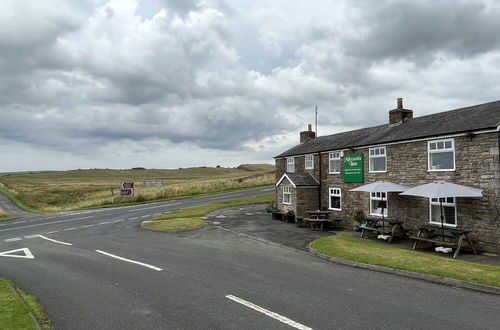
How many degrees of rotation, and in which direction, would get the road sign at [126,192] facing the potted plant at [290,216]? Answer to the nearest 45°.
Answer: approximately 45° to its left

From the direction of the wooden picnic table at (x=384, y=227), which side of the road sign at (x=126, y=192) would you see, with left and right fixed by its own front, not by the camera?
front

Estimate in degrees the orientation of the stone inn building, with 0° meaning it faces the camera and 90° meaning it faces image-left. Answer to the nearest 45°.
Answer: approximately 45°

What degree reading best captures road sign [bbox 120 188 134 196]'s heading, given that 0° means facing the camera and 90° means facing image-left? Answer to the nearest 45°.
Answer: approximately 0°

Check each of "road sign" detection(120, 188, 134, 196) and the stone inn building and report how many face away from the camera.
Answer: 0

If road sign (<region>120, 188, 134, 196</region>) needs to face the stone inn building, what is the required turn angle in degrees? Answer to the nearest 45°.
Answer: approximately 45° to its left

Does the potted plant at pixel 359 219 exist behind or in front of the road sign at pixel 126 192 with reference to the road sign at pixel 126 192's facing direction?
in front

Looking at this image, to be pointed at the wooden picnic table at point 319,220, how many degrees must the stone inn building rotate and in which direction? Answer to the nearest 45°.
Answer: approximately 45° to its right

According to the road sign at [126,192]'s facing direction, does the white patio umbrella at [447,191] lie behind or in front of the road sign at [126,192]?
in front

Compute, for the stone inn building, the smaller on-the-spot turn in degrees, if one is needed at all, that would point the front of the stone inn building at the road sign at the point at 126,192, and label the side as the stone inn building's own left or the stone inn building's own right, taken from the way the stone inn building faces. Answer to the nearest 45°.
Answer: approximately 45° to the stone inn building's own right
